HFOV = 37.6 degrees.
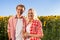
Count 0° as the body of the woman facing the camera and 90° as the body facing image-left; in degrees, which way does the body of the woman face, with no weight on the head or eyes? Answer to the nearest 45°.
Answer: approximately 45°

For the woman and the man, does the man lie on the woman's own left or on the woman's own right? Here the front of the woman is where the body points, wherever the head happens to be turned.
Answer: on the woman's own right
